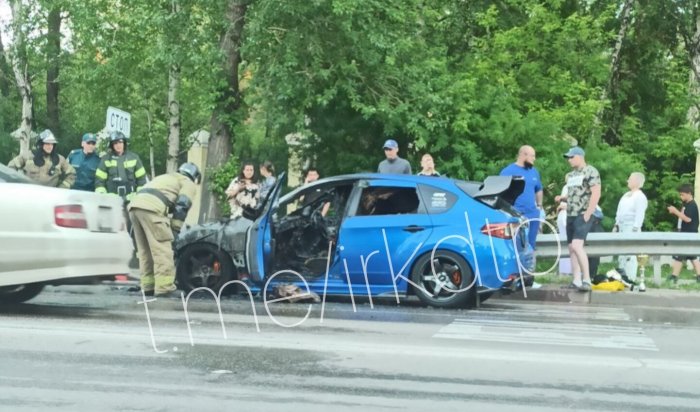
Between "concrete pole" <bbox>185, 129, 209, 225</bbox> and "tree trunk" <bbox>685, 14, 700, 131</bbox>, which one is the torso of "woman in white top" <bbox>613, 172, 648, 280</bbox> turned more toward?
the concrete pole

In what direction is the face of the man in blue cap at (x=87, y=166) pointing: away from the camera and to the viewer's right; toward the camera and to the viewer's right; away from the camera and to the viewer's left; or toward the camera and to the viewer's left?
toward the camera and to the viewer's right

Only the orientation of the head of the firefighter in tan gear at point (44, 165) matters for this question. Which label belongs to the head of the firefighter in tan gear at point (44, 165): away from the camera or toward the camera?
toward the camera

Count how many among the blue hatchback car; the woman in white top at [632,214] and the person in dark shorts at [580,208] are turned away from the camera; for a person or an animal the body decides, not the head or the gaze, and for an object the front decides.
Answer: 0

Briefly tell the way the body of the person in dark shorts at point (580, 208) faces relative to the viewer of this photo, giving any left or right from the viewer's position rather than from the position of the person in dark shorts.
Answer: facing the viewer and to the left of the viewer

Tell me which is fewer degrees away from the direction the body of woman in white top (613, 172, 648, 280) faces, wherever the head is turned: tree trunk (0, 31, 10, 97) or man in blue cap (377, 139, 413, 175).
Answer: the man in blue cap

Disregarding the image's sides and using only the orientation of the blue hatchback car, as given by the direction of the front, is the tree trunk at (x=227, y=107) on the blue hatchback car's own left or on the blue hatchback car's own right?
on the blue hatchback car's own right

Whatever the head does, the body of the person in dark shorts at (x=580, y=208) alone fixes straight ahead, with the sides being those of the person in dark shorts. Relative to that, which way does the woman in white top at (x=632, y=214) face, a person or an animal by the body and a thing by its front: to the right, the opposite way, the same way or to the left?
the same way

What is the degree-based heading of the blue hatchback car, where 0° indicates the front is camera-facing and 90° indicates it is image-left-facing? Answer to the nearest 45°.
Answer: approximately 90°

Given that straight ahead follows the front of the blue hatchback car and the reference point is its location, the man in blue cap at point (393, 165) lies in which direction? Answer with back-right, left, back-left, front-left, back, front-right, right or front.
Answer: right

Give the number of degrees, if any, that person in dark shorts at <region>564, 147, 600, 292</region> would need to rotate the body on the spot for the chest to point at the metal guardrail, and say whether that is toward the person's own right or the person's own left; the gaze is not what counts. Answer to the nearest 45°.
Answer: approximately 180°

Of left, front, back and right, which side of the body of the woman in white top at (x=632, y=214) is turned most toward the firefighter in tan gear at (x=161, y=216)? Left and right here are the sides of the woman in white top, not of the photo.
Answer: front

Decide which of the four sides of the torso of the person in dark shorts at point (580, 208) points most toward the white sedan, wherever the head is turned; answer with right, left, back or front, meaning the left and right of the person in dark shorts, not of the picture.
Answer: front
